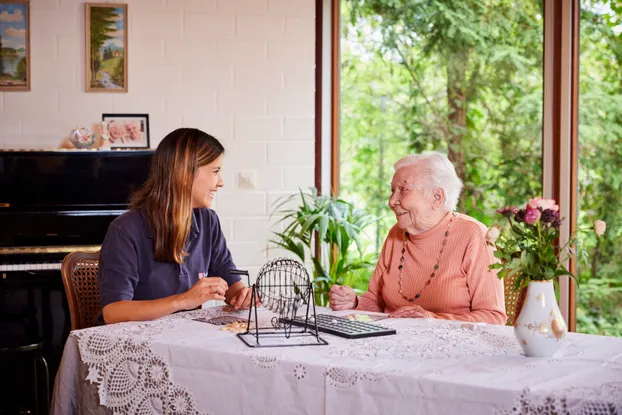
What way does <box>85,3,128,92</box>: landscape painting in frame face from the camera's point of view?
toward the camera

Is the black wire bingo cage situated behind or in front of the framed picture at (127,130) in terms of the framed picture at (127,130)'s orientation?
in front

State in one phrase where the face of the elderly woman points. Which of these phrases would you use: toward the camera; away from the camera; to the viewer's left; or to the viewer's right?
to the viewer's left

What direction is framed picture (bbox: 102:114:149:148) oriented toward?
toward the camera

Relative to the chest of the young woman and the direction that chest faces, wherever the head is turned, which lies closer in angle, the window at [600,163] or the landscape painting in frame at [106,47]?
the window

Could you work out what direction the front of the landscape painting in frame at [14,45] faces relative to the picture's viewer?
facing the viewer

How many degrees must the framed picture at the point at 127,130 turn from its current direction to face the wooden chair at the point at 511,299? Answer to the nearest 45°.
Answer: approximately 45° to its left

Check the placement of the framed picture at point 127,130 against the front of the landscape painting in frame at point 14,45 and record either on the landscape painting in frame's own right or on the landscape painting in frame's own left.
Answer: on the landscape painting in frame's own left

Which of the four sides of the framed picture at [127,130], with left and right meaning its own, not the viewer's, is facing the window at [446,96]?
left

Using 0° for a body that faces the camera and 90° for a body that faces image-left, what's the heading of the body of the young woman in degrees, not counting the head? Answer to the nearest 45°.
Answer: approximately 315°

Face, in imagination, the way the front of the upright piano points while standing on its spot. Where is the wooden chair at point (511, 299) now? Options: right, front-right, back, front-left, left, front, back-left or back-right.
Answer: front-left

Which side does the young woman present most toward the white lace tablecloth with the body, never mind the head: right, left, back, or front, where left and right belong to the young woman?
front

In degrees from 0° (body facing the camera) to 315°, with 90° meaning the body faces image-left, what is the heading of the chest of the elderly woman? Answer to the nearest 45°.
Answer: approximately 45°

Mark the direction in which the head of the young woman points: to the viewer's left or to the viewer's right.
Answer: to the viewer's right

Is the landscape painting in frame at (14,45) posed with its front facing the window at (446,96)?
no
